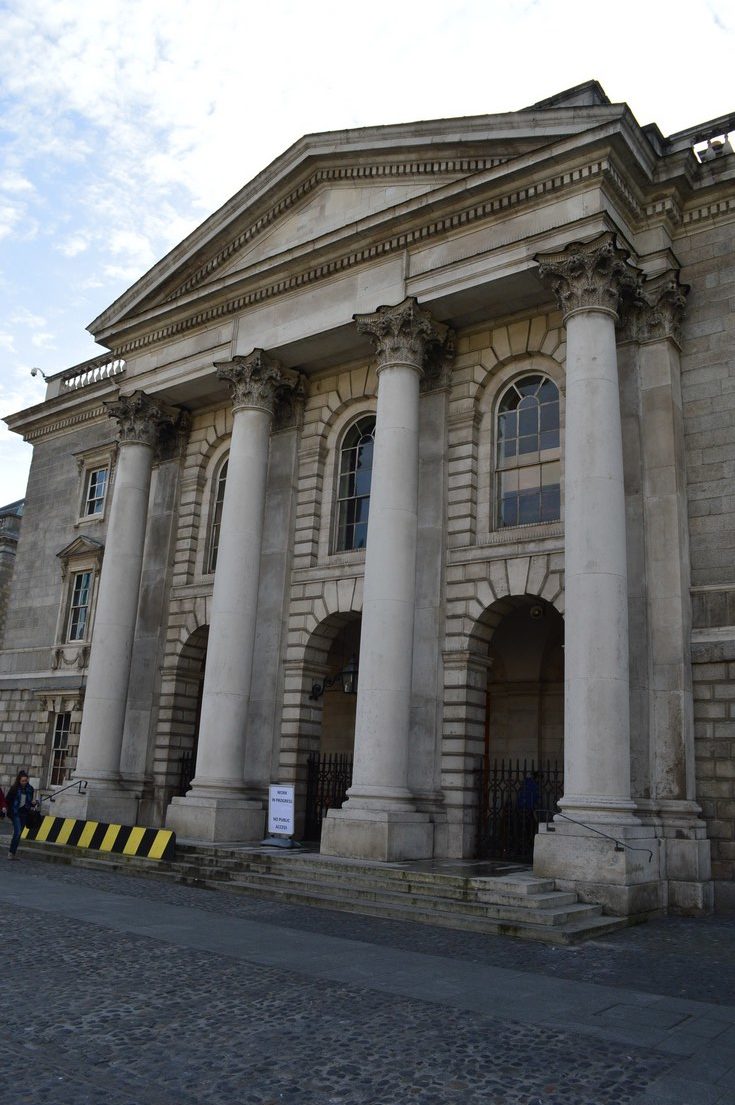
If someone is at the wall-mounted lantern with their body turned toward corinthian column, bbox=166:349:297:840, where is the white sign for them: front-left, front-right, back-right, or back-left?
front-left

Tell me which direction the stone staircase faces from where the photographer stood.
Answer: facing the viewer and to the left of the viewer

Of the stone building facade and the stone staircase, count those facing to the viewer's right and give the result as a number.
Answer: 0

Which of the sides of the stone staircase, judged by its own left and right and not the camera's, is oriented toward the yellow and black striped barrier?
right

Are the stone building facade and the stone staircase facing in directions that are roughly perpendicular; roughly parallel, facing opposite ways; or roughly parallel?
roughly parallel

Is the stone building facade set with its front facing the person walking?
no

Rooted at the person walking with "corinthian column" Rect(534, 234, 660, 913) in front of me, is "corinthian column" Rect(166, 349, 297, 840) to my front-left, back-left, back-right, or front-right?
front-left

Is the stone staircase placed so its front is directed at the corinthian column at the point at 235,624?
no

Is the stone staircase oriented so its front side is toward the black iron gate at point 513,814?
no
